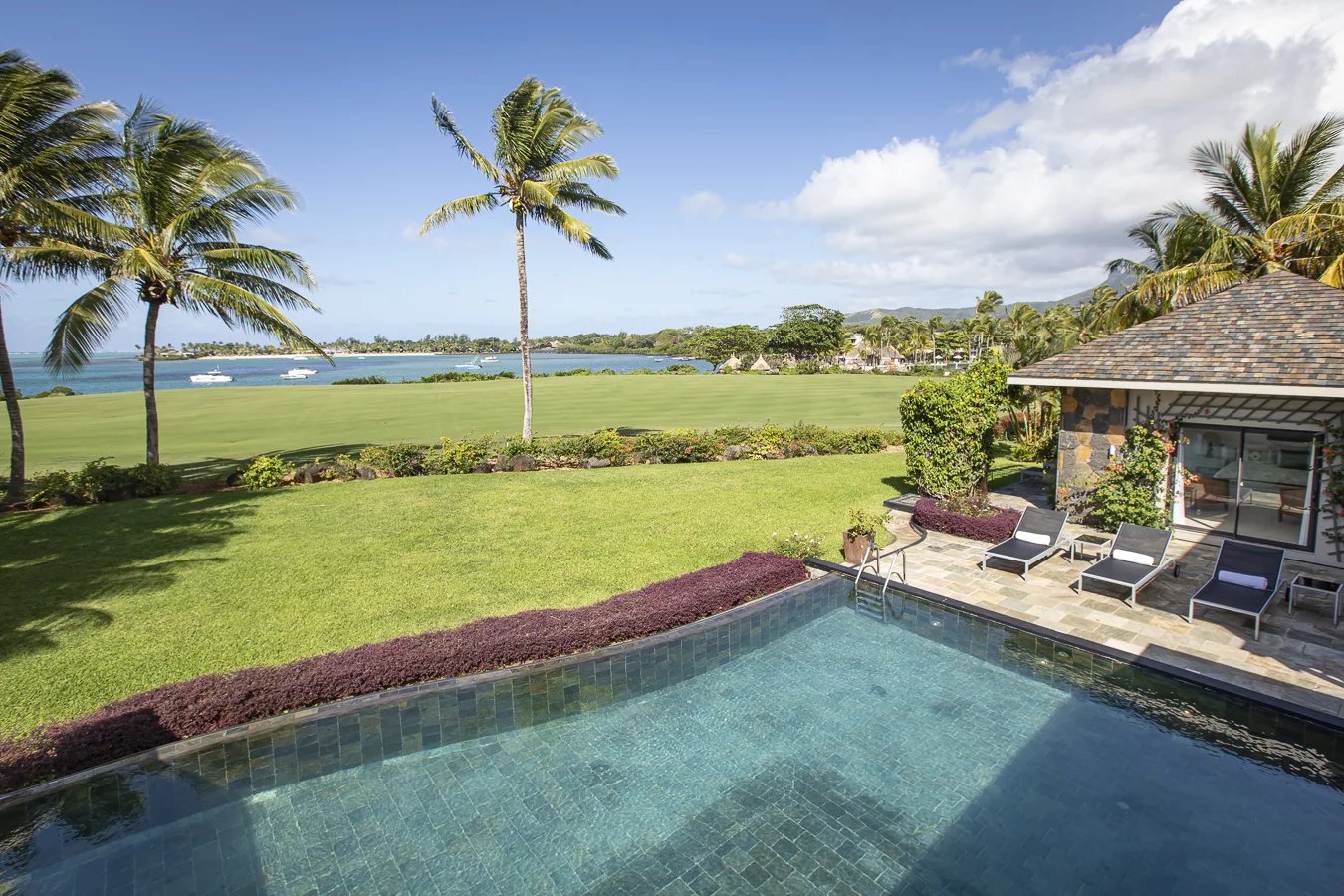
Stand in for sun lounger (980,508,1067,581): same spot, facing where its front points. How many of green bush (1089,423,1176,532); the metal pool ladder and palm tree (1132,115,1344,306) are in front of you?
1

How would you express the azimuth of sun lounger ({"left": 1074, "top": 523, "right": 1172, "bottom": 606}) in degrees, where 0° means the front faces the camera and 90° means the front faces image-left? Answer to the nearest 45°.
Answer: approximately 45°

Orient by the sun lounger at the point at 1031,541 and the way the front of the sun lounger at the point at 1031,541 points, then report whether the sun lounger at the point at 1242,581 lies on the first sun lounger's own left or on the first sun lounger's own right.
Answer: on the first sun lounger's own left

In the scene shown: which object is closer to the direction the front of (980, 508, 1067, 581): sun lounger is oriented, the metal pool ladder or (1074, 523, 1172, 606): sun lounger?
the metal pool ladder

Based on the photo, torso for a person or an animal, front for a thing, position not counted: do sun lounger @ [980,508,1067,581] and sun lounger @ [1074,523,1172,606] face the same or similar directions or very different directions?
same or similar directions

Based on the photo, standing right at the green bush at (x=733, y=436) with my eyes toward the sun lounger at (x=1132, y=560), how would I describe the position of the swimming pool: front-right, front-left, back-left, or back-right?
front-right

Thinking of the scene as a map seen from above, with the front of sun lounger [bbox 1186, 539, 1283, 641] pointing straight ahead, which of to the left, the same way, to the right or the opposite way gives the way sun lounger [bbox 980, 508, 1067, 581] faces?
the same way

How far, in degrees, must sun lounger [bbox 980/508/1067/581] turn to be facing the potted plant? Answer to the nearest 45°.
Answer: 0° — it already faces it

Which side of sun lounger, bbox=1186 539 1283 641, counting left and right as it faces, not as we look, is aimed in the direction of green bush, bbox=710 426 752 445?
right

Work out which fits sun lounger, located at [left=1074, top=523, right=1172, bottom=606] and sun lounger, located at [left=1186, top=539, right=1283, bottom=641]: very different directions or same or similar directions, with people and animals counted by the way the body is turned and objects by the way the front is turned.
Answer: same or similar directions

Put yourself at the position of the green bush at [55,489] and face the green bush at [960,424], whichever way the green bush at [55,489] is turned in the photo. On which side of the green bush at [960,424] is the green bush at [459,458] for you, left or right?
left

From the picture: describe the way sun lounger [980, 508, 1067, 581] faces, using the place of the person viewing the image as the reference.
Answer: facing the viewer and to the left of the viewer
